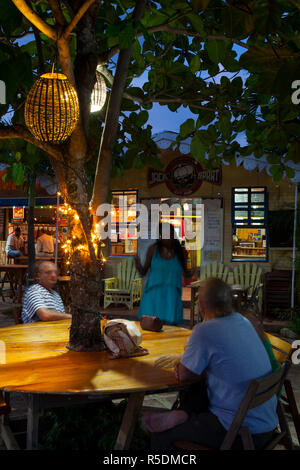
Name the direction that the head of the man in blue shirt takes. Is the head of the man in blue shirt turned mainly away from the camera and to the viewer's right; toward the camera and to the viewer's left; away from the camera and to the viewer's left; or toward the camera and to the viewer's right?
away from the camera and to the viewer's left

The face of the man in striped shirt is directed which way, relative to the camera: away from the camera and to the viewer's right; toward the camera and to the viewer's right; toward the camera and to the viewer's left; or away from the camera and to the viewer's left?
toward the camera and to the viewer's right

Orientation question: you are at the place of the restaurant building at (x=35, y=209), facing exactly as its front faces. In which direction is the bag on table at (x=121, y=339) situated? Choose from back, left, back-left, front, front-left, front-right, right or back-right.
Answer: front

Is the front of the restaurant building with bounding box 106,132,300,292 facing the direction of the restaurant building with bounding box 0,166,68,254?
no

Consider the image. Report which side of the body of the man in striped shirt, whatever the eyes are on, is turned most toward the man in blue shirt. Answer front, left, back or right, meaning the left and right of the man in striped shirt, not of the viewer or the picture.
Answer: front

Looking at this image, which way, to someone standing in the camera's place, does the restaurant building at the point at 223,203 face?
facing the viewer

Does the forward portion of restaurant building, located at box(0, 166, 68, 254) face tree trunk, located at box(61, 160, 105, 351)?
yes

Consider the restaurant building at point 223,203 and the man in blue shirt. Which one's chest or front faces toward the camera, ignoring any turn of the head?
the restaurant building

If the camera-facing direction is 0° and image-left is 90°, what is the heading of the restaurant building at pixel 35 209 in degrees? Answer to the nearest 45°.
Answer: approximately 0°

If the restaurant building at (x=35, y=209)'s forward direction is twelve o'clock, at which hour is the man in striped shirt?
The man in striped shirt is roughly at 12 o'clock from the restaurant building.

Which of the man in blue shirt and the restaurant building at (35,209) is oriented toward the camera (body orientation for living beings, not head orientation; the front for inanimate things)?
the restaurant building

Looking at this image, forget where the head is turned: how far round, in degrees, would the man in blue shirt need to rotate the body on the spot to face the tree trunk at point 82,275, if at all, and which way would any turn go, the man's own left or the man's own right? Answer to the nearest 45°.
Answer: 0° — they already face it

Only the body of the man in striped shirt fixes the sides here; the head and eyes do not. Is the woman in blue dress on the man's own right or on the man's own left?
on the man's own left
